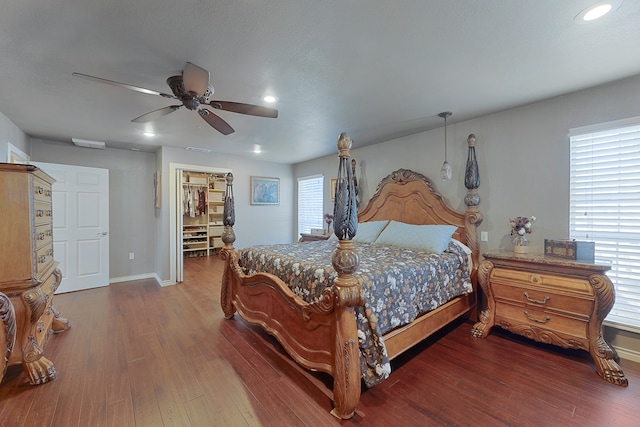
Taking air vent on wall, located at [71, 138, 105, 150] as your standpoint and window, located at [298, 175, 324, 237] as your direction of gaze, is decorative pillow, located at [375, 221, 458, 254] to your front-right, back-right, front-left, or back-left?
front-right

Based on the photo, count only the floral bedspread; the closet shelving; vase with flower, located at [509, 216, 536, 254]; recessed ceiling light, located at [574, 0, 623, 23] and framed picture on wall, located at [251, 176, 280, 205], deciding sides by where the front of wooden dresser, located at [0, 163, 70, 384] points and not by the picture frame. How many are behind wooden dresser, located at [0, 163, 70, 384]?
0

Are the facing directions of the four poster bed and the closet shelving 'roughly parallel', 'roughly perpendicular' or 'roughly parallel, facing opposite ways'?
roughly perpendicular

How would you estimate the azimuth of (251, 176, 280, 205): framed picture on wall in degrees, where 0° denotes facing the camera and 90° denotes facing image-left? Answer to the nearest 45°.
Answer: approximately 315°

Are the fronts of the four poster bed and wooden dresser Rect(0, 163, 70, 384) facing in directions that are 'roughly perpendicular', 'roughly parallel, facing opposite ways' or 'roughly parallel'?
roughly parallel, facing opposite ways

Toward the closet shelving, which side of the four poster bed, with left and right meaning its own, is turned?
right

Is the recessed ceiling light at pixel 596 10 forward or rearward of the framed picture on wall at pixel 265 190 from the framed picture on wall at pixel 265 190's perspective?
forward

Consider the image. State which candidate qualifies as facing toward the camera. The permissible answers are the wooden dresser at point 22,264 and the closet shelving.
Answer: the closet shelving

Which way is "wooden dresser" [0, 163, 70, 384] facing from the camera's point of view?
to the viewer's right

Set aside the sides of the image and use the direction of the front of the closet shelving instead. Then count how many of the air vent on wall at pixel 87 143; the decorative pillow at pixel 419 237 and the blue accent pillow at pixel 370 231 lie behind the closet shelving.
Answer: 0

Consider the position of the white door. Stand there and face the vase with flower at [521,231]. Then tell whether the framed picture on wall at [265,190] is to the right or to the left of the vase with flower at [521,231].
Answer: left

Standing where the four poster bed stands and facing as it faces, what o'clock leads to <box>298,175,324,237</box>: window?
The window is roughly at 4 o'clock from the four poster bed.

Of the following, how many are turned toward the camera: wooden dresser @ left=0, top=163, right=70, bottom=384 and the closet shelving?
1

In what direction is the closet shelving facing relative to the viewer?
toward the camera

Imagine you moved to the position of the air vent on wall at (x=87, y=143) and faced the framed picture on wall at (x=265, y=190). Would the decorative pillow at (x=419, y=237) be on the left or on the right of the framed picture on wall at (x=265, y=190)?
right

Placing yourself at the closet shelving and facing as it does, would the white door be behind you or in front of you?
in front

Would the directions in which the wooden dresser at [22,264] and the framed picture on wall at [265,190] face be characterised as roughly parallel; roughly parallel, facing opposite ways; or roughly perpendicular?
roughly perpendicular

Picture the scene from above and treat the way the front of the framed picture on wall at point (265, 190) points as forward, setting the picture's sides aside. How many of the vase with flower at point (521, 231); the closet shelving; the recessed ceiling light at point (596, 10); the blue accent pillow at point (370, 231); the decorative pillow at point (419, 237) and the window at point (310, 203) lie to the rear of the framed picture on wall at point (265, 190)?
1

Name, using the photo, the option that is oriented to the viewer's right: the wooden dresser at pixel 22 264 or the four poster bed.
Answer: the wooden dresser

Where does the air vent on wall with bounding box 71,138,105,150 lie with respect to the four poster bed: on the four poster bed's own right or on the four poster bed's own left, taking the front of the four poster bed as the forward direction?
on the four poster bed's own right

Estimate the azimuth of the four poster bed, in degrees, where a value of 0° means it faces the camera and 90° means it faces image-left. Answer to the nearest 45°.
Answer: approximately 45°
